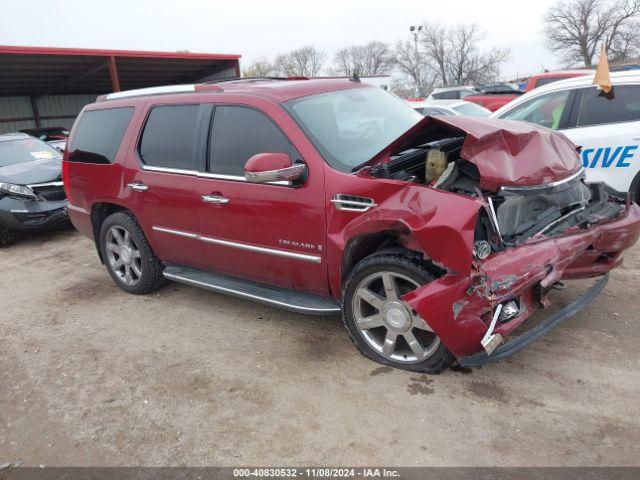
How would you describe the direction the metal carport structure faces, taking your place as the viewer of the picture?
facing the viewer and to the right of the viewer

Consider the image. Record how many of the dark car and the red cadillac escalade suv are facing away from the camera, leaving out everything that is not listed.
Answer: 0

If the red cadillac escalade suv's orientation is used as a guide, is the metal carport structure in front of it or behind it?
behind

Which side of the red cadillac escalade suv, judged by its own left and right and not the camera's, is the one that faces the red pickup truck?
left

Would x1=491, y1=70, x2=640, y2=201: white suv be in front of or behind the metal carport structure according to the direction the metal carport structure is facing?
in front

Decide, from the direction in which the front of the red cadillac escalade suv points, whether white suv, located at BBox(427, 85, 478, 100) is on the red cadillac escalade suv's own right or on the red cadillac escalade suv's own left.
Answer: on the red cadillac escalade suv's own left

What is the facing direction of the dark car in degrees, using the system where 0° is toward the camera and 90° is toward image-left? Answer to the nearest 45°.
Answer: approximately 315°

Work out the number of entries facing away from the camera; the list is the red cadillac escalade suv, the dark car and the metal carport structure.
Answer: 0

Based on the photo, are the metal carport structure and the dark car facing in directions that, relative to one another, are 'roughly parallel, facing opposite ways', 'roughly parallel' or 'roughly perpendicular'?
roughly parallel

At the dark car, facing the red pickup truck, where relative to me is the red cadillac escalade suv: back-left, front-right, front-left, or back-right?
front-right
